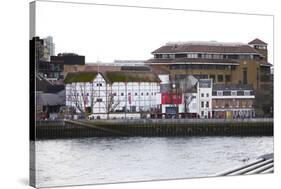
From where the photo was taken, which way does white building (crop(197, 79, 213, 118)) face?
toward the camera
